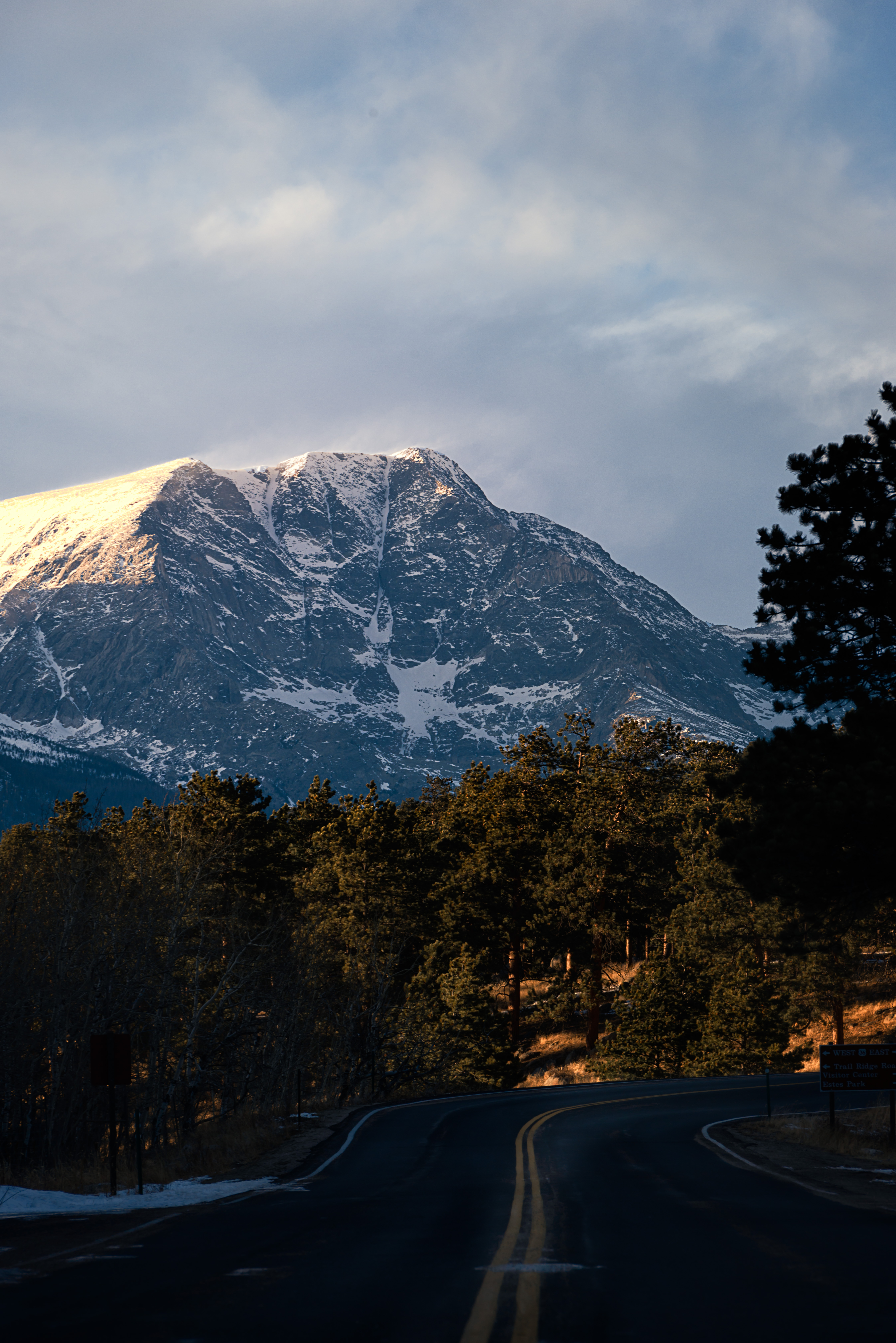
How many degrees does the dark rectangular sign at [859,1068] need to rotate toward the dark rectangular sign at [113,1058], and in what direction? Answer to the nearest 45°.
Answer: approximately 45° to its right

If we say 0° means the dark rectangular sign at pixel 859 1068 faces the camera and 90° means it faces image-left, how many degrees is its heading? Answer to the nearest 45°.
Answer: approximately 0°

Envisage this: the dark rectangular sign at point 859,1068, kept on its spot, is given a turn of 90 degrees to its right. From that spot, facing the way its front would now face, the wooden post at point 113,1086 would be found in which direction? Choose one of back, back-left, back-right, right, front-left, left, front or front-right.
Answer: front-left
